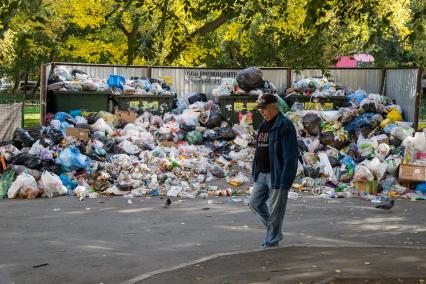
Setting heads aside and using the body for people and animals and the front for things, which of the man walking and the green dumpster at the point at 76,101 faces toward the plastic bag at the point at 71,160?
the green dumpster

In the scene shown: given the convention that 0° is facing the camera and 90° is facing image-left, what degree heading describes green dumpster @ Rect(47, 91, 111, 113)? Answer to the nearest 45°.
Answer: approximately 0°

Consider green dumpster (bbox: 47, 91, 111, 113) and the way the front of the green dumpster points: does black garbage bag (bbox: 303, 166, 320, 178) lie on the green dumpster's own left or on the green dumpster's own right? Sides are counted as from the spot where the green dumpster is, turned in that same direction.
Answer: on the green dumpster's own left

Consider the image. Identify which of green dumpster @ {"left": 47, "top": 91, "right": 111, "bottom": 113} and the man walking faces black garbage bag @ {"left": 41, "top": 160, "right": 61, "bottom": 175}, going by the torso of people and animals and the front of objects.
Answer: the green dumpster

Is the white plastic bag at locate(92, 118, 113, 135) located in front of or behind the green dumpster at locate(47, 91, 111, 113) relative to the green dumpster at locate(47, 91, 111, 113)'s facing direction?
in front

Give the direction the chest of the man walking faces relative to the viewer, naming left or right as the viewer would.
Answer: facing the viewer and to the left of the viewer

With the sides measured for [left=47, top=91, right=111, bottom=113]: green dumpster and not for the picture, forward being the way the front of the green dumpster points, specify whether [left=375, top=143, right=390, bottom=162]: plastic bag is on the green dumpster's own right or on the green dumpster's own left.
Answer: on the green dumpster's own left

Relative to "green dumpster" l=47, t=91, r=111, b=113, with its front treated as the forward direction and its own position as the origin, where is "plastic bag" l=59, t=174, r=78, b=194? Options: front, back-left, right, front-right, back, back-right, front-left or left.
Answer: front

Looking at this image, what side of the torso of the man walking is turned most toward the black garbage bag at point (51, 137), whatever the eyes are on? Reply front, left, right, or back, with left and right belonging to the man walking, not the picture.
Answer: right

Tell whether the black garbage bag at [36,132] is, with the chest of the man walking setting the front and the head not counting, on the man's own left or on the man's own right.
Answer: on the man's own right

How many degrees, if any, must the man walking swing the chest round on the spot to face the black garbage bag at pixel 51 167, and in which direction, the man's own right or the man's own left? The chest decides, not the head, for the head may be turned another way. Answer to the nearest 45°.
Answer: approximately 90° to the man's own right

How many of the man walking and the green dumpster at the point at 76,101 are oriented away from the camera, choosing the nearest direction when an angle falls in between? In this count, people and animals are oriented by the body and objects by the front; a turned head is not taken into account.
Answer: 0

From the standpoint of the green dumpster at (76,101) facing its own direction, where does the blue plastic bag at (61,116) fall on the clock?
The blue plastic bag is roughly at 1 o'clock from the green dumpster.

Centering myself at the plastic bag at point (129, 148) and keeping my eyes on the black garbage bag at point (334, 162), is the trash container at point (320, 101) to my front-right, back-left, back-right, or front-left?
front-left

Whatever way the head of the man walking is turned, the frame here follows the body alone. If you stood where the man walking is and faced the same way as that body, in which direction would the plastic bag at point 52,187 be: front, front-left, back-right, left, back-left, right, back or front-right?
right

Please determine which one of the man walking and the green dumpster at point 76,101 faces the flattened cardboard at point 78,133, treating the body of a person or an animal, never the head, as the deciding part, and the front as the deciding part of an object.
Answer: the green dumpster
